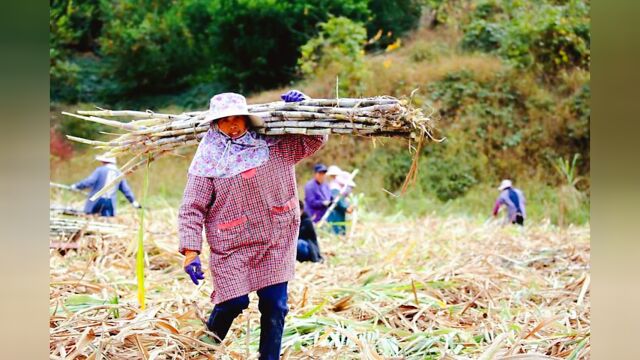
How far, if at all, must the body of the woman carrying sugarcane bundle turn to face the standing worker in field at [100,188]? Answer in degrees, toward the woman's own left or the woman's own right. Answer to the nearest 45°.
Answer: approximately 180°

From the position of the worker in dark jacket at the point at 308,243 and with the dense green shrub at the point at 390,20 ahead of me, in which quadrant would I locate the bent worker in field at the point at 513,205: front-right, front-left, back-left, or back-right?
front-right

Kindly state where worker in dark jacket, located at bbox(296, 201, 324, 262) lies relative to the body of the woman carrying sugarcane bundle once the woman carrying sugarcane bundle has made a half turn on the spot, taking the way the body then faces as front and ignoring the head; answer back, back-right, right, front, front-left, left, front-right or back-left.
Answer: front

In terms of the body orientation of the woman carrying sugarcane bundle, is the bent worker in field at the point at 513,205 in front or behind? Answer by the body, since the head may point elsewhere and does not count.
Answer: behind

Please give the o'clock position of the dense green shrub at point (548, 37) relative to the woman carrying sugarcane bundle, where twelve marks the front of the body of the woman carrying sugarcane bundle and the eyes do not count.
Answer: The dense green shrub is roughly at 7 o'clock from the woman carrying sugarcane bundle.

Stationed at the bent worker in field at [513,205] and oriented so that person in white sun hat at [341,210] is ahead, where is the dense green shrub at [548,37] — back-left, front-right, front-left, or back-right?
back-right

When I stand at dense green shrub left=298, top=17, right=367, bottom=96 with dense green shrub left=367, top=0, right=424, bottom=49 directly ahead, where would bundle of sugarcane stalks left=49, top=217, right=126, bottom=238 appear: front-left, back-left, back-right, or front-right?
back-right

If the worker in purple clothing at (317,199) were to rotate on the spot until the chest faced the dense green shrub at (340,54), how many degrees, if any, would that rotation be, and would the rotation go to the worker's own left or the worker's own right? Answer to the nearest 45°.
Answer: approximately 135° to the worker's own left

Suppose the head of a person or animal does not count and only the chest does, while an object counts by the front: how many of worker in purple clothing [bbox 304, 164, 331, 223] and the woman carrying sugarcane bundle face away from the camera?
0

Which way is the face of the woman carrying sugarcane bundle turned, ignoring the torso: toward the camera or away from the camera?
toward the camera

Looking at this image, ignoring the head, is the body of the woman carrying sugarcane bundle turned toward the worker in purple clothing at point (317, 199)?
no

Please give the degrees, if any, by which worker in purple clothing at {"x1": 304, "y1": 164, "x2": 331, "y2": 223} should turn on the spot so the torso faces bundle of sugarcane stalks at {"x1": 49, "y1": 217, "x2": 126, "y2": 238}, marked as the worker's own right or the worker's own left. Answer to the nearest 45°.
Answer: approximately 90° to the worker's own right

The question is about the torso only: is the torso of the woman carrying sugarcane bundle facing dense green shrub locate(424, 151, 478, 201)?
no

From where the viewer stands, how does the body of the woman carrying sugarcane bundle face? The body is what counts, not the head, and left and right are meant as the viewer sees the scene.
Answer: facing the viewer

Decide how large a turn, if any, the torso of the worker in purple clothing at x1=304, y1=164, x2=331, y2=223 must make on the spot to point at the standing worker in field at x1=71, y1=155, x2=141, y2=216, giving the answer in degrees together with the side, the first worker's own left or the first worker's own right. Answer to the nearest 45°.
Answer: approximately 135° to the first worker's own right

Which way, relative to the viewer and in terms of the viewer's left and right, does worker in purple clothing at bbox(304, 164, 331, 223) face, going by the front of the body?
facing the viewer and to the right of the viewer

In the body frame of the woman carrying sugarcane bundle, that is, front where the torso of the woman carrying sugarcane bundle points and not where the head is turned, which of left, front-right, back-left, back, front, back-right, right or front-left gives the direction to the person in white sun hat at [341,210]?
back

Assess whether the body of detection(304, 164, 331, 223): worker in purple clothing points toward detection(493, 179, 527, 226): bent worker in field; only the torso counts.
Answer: no

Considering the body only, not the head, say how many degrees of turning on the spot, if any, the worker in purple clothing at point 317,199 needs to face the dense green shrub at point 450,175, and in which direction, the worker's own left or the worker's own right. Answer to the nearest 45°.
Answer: approximately 135° to the worker's own left

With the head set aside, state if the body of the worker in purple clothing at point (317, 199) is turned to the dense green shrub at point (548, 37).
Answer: no
